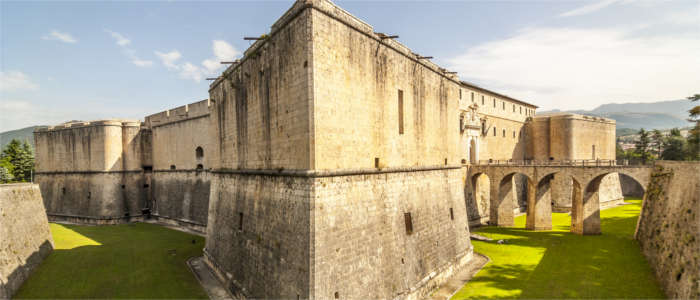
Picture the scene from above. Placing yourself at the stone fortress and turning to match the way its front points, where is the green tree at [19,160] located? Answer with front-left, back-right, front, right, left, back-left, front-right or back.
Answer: back

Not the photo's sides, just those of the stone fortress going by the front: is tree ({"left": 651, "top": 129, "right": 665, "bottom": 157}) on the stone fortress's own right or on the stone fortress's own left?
on the stone fortress's own left

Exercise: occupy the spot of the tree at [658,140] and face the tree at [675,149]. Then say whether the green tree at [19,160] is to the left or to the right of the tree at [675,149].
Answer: right

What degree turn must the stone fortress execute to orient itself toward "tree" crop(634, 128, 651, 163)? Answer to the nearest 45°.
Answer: approximately 90° to its left

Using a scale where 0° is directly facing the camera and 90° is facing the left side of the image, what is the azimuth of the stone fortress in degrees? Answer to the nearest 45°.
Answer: approximately 315°

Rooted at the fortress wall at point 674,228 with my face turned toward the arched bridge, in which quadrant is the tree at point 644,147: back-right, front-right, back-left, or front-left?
front-right

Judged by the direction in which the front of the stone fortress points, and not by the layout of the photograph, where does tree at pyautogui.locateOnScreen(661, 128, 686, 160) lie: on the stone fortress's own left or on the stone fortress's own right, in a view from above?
on the stone fortress's own left
